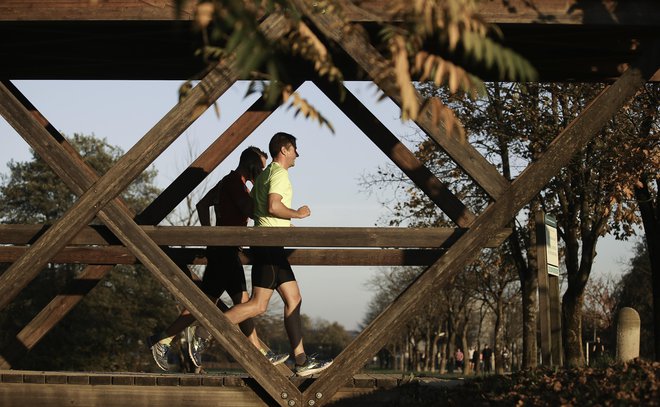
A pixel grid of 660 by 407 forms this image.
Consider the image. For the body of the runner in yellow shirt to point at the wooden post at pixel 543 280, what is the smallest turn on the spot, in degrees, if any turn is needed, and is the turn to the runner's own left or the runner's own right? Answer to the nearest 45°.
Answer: approximately 45° to the runner's own left

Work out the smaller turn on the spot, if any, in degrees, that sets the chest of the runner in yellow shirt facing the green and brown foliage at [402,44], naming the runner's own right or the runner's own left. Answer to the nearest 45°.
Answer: approximately 90° to the runner's own right

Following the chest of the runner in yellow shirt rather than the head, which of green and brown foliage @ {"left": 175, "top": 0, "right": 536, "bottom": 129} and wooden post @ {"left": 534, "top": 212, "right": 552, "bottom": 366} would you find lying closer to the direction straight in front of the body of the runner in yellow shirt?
the wooden post

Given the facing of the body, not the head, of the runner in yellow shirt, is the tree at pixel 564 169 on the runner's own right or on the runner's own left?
on the runner's own left

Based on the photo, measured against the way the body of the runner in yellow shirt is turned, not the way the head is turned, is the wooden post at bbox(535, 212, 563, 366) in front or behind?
in front

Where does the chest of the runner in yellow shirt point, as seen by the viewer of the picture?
to the viewer's right

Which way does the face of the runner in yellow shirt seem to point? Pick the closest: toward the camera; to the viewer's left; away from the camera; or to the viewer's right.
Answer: to the viewer's right
